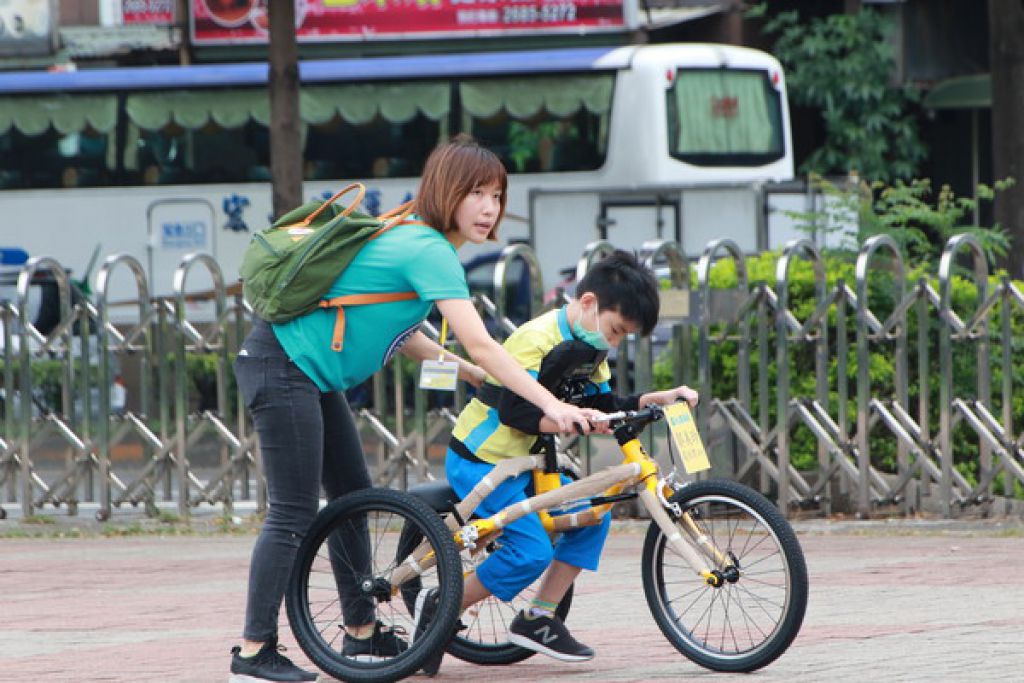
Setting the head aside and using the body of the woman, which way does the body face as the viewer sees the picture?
to the viewer's right

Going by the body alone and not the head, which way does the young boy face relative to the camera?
to the viewer's right

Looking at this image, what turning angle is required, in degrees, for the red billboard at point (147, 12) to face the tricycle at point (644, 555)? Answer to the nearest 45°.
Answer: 0° — it already faces it

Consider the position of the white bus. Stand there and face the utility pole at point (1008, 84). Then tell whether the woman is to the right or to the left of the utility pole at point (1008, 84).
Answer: right

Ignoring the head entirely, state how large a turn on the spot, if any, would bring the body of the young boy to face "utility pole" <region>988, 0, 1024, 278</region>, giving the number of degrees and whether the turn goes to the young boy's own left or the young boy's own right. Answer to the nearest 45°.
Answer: approximately 90° to the young boy's own left

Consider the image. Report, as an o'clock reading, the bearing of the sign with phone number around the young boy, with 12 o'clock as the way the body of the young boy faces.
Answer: The sign with phone number is roughly at 9 o'clock from the young boy.

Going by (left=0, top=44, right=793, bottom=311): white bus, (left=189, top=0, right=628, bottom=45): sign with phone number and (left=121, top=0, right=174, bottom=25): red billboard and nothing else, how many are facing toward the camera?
2

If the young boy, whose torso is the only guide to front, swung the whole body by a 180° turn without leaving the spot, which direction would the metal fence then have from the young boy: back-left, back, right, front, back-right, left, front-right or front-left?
right

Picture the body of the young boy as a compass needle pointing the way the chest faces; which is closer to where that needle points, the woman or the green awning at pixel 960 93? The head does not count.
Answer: the green awning

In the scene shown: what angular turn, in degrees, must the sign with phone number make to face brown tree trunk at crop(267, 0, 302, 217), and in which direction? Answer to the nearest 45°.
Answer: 0° — it already faces it

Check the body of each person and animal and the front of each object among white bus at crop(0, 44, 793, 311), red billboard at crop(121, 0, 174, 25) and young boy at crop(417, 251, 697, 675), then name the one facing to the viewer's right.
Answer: the young boy

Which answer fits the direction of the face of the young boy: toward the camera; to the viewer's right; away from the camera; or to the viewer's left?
to the viewer's right

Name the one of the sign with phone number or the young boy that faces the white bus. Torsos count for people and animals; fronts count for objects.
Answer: the sign with phone number

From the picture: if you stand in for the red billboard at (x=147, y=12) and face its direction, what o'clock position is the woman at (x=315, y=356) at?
The woman is roughly at 12 o'clock from the red billboard.
